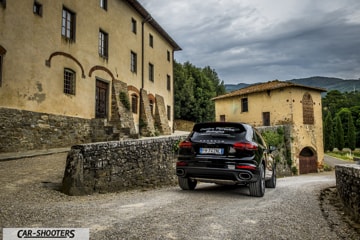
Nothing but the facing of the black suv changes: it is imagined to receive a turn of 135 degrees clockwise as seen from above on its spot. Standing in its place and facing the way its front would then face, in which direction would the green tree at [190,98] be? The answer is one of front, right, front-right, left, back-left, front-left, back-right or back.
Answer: back

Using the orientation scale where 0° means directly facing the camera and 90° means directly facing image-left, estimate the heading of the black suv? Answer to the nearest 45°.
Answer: approximately 225°

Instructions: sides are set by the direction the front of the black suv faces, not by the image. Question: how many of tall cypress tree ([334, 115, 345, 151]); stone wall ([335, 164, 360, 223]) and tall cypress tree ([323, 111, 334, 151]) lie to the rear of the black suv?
0

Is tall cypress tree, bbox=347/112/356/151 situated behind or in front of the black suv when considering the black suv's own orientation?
in front

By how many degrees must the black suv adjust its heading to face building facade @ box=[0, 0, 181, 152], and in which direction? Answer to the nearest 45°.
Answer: approximately 90° to its left

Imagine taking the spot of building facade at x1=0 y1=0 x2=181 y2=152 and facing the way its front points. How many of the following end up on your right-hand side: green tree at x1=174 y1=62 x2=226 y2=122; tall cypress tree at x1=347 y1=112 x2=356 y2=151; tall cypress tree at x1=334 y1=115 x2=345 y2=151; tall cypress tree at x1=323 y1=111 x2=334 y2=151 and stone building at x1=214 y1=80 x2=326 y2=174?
0

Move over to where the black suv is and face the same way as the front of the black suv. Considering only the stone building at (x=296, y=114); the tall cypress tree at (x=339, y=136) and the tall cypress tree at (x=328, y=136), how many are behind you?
0

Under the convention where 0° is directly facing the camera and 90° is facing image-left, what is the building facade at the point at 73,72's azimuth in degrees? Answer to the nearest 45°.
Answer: approximately 315°

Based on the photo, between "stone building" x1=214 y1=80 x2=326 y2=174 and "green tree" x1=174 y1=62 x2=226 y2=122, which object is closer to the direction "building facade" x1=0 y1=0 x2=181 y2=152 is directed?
the stone building

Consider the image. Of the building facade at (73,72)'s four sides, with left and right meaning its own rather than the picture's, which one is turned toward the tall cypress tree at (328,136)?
left

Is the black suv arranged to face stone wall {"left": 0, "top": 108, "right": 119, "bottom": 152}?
no

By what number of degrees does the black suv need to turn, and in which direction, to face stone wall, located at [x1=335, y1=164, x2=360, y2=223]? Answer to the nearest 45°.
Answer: approximately 135° to its right

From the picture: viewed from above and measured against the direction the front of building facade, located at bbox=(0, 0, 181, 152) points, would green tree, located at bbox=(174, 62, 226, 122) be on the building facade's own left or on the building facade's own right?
on the building facade's own left

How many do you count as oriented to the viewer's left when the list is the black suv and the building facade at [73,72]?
0

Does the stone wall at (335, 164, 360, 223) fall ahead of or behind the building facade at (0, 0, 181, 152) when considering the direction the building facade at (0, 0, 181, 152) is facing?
ahead
